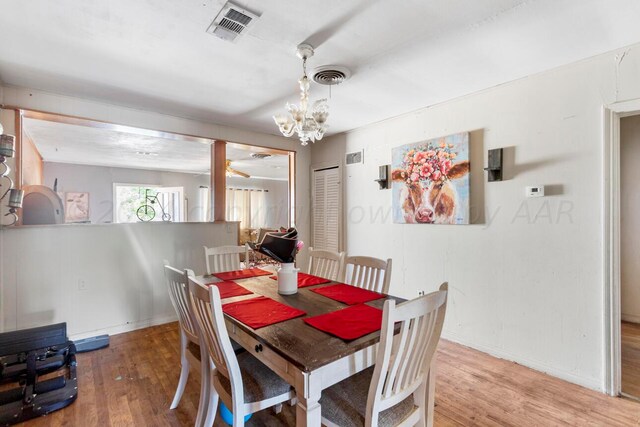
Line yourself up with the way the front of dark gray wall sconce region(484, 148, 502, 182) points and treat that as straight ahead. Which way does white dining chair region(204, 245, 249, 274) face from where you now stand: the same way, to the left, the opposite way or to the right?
to the left

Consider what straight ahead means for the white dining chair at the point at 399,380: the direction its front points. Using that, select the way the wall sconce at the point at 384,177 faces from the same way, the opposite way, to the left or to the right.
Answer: to the left

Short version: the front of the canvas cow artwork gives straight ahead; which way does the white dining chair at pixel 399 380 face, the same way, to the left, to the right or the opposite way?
to the right

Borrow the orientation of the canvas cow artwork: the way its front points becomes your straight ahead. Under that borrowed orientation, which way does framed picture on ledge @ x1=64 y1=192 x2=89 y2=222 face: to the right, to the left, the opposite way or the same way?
to the left

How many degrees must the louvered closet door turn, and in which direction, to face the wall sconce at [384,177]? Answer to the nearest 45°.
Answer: approximately 90° to its left

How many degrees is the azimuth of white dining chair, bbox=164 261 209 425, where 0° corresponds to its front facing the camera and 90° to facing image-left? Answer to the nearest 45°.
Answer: approximately 225°

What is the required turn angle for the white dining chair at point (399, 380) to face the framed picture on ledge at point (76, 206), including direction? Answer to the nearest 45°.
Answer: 0° — it already faces it

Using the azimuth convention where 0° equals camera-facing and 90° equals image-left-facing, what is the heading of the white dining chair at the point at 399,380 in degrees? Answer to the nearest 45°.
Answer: approximately 135°
